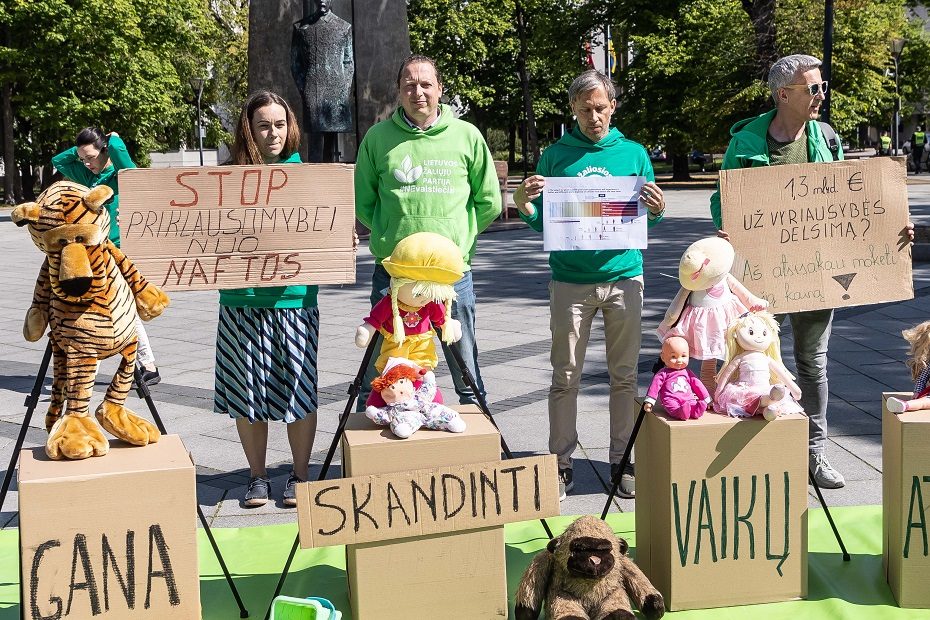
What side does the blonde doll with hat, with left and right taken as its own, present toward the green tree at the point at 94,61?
back

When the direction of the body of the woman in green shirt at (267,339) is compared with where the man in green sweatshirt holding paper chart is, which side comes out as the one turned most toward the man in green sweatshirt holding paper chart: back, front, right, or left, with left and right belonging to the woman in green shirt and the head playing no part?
left

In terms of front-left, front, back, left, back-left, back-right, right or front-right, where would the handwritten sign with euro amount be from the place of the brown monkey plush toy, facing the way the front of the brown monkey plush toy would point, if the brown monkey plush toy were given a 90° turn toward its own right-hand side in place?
back-right

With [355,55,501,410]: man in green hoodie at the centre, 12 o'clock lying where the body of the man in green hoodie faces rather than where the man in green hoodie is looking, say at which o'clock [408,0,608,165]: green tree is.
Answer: The green tree is roughly at 6 o'clock from the man in green hoodie.

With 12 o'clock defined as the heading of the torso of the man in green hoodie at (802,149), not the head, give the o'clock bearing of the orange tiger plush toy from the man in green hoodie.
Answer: The orange tiger plush toy is roughly at 3 o'clock from the man in green hoodie.

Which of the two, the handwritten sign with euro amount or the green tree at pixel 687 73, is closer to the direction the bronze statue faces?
the handwritten sign with euro amount

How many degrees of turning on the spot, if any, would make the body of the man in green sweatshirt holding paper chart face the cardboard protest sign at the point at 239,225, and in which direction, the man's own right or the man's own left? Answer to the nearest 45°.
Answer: approximately 45° to the man's own right

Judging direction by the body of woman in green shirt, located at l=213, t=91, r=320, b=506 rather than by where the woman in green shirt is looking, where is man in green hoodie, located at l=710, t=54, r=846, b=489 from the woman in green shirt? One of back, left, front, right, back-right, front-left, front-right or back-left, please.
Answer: left

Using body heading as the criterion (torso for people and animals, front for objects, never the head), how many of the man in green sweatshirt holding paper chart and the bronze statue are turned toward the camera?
2

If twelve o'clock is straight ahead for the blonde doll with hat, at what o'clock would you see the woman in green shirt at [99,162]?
The woman in green shirt is roughly at 5 o'clock from the blonde doll with hat.
